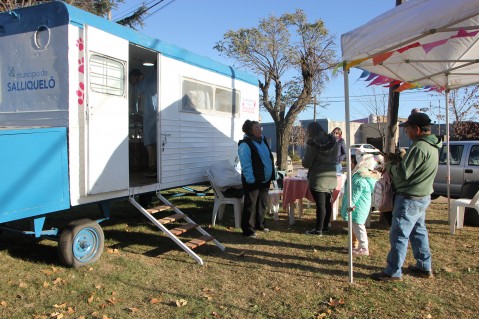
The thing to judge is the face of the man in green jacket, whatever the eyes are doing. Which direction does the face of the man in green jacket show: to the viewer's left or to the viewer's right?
to the viewer's left

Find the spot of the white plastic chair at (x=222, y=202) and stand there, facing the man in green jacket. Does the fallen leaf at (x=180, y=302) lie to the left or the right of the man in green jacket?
right

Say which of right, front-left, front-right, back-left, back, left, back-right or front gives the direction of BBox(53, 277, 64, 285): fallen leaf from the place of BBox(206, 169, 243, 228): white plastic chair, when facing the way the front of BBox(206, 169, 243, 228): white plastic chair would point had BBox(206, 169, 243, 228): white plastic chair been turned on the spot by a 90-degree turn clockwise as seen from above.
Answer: front-right

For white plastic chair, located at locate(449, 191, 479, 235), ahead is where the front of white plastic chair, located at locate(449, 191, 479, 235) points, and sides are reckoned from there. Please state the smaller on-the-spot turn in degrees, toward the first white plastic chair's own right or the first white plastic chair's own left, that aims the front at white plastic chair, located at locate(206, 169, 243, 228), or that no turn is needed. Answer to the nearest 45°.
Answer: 0° — it already faces it

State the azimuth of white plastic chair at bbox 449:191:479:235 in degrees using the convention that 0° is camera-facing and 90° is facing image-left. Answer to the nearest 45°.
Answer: approximately 90°

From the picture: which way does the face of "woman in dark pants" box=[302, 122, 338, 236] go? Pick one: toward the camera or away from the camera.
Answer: away from the camera

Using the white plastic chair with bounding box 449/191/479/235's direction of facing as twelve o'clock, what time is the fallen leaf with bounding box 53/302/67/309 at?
The fallen leaf is roughly at 10 o'clock from the white plastic chair.

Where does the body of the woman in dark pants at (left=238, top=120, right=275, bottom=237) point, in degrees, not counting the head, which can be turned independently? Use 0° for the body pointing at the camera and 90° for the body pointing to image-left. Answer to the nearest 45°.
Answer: approximately 315°

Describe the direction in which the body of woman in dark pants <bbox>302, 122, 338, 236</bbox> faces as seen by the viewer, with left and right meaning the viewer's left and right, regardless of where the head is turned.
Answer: facing away from the viewer and to the left of the viewer

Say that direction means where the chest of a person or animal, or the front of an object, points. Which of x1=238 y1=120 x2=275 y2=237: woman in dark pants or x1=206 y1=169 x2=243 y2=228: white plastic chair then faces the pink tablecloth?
the white plastic chair
